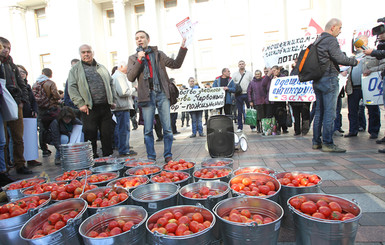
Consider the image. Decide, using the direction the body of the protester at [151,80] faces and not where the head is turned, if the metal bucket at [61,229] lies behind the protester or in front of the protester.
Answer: in front

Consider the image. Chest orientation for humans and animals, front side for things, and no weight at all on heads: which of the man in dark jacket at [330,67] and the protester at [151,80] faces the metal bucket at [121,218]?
the protester

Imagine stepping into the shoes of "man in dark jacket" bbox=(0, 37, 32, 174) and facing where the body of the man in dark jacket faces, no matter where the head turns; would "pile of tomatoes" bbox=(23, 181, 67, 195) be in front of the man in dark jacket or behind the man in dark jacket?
in front

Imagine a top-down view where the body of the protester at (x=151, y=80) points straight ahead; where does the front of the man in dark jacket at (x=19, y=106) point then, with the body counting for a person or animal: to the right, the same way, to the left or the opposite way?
to the left

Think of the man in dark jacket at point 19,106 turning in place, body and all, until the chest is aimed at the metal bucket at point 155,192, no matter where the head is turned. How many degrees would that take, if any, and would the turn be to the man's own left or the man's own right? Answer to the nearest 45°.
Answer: approximately 45° to the man's own right

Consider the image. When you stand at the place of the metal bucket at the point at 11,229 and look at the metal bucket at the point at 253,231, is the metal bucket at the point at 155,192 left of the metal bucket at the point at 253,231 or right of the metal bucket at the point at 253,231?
left

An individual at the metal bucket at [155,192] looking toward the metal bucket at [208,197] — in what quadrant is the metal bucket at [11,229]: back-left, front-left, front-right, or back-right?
back-right

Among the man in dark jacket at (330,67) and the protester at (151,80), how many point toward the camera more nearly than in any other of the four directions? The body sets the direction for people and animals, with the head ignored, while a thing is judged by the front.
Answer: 1

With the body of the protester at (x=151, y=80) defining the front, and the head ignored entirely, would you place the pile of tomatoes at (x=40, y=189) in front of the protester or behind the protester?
in front
